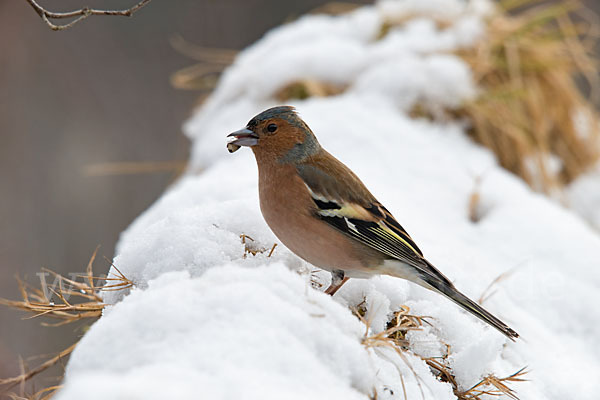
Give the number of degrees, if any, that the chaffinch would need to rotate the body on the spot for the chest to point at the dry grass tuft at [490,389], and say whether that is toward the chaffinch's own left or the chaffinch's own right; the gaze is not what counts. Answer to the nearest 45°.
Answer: approximately 135° to the chaffinch's own left

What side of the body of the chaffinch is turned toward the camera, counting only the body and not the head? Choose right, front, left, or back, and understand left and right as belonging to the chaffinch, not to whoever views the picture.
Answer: left
